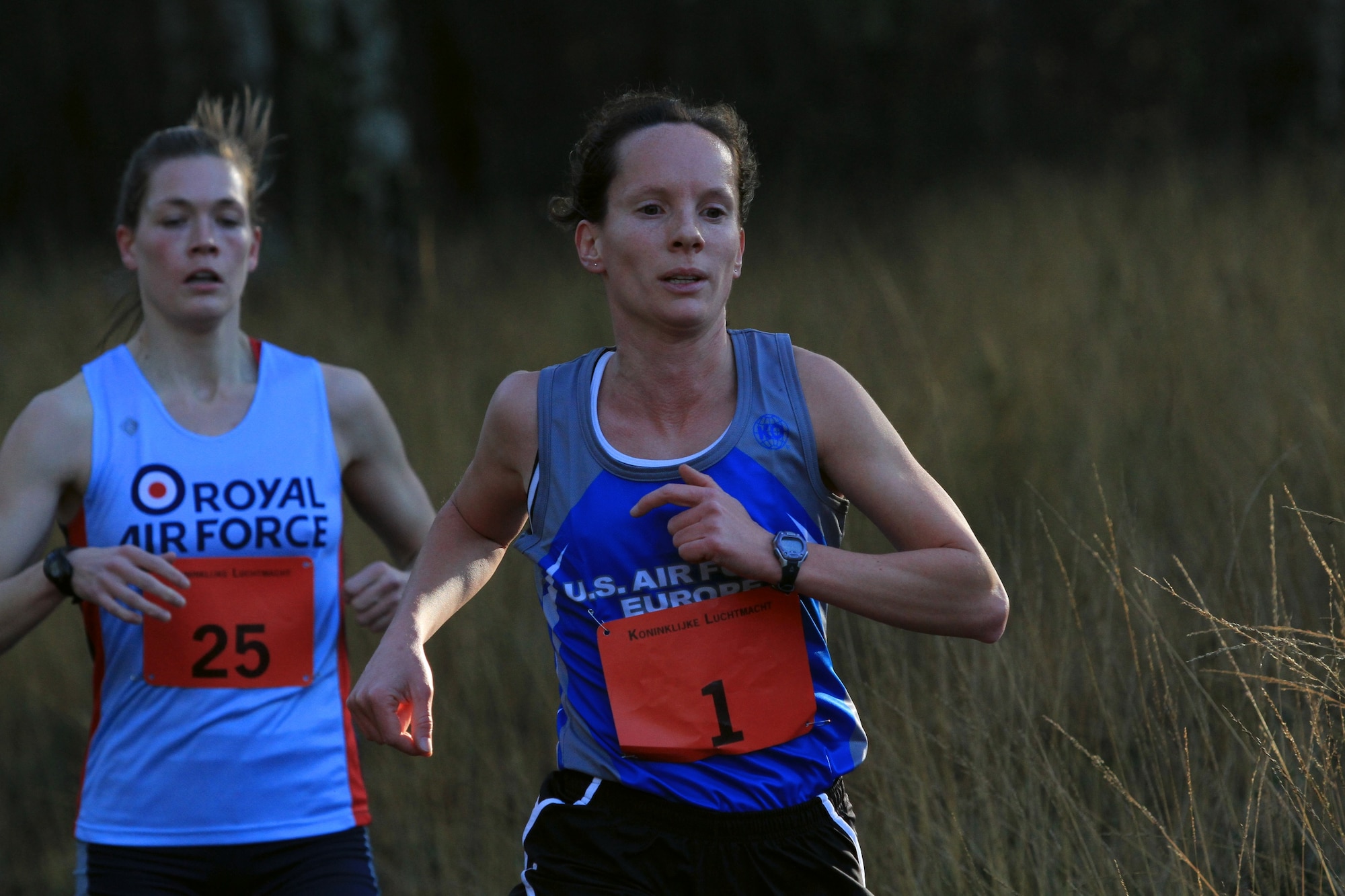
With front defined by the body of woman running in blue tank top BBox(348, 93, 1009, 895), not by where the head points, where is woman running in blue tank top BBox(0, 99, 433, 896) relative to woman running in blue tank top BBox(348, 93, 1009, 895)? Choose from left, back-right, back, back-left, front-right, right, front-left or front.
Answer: back-right

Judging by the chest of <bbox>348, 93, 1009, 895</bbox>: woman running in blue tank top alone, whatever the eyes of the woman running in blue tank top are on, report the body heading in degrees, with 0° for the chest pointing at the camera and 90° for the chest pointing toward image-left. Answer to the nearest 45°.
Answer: approximately 0°

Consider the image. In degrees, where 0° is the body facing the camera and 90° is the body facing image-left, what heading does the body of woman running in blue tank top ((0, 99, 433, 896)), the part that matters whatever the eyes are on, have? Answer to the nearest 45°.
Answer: approximately 0°

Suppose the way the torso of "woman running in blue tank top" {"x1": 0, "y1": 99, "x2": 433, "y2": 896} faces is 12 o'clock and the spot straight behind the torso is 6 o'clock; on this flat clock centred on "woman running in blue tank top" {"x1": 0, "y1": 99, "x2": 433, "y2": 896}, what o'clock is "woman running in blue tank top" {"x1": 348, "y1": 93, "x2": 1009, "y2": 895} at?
"woman running in blue tank top" {"x1": 348, "y1": 93, "x2": 1009, "y2": 895} is roughly at 11 o'clock from "woman running in blue tank top" {"x1": 0, "y1": 99, "x2": 433, "y2": 896}.

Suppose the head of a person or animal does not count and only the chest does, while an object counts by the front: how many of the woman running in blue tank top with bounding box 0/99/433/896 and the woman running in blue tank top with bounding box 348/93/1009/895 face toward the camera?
2
